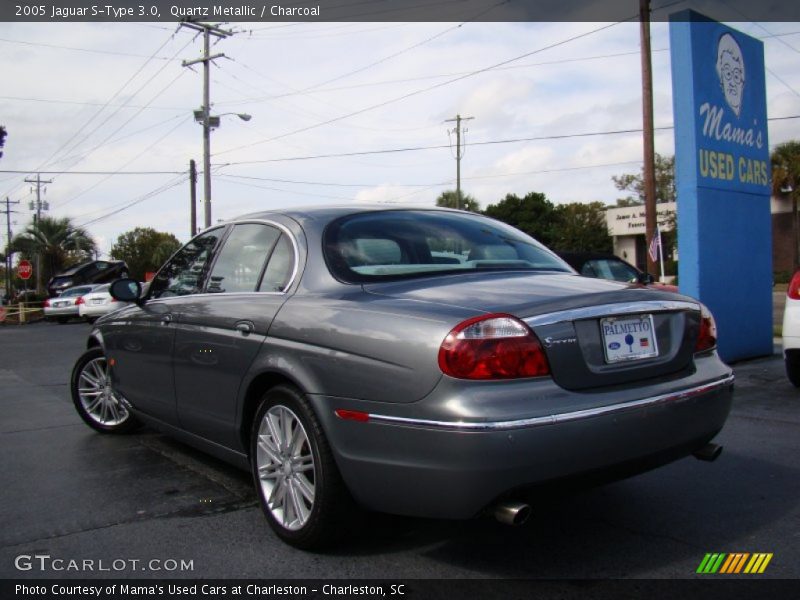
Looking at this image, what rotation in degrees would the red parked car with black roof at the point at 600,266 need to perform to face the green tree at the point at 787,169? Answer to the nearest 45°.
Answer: approximately 90° to its left

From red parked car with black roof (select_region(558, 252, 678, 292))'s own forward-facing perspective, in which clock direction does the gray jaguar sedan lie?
The gray jaguar sedan is roughly at 3 o'clock from the red parked car with black roof.

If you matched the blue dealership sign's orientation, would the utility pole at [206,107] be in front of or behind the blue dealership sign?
behind

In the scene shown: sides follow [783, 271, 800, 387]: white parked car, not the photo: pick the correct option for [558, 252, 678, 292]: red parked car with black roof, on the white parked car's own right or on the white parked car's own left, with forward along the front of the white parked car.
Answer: on the white parked car's own left

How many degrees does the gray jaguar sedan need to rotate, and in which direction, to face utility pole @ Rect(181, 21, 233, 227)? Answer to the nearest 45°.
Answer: approximately 45° to its right

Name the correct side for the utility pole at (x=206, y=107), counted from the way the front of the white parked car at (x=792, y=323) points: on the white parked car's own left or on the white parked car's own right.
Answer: on the white parked car's own left

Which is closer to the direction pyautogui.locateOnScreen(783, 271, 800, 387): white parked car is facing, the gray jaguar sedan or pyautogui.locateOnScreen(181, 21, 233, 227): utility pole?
the utility pole

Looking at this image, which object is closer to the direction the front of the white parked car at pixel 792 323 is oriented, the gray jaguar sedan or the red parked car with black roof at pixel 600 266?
the red parked car with black roof

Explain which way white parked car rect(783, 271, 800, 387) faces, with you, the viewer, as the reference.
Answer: facing away from the viewer and to the right of the viewer

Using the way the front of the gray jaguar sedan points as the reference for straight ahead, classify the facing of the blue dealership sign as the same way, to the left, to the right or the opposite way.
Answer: the opposite way

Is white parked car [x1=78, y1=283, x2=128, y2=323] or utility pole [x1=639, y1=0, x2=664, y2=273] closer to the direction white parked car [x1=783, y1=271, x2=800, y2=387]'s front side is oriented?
the utility pole
